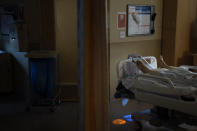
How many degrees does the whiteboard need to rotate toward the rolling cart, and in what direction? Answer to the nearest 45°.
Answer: approximately 45° to its right

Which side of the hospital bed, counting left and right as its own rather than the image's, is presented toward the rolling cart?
back

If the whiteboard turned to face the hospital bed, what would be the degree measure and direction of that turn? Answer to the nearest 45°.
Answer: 0° — it already faces it

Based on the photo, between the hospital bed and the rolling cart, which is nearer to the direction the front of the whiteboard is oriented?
the hospital bed

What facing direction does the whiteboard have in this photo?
toward the camera

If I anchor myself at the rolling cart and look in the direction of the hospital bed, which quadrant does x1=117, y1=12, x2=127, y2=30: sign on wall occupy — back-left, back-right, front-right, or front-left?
front-left

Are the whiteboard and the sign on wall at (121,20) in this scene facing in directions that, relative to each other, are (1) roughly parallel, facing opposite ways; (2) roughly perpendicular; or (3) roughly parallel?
roughly parallel

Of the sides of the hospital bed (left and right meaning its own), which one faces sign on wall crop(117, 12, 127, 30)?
back

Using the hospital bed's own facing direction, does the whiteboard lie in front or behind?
behind

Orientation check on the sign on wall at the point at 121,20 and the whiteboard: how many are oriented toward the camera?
2

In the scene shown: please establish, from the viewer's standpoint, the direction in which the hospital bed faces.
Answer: facing the viewer and to the right of the viewer
